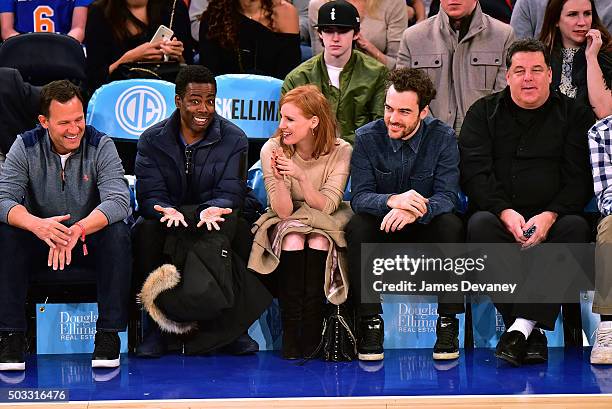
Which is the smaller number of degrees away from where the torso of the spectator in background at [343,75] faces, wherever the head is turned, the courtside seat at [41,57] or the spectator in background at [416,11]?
the courtside seat

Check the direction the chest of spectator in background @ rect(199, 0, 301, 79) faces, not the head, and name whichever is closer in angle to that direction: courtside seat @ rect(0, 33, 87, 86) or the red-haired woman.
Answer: the red-haired woman

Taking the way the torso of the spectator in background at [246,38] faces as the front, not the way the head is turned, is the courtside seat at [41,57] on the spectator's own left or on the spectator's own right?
on the spectator's own right

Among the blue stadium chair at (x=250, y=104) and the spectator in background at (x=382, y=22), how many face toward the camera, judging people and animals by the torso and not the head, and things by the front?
2
